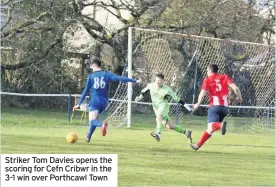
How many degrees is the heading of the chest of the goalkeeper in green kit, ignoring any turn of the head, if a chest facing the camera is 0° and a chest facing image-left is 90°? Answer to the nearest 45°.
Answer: approximately 45°

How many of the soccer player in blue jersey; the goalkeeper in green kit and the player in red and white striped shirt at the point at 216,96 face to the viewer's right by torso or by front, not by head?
0

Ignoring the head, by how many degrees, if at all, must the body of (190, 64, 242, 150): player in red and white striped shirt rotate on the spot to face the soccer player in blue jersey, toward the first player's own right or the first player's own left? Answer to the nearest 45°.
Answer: approximately 45° to the first player's own left

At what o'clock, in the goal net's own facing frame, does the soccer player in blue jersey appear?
The soccer player in blue jersey is roughly at 2 o'clock from the goal net.

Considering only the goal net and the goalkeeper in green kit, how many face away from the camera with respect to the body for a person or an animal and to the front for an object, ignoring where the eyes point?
0

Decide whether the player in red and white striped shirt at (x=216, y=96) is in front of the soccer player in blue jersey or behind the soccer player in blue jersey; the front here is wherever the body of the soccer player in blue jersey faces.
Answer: behind

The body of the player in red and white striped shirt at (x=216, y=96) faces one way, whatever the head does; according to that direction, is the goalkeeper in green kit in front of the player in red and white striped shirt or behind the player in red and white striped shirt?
in front

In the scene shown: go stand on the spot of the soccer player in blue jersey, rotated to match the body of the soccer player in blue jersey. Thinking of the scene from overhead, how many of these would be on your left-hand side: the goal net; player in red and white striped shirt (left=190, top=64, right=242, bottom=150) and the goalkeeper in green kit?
0

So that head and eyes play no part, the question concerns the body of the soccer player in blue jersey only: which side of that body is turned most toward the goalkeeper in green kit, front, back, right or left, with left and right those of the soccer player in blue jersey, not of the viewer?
right
